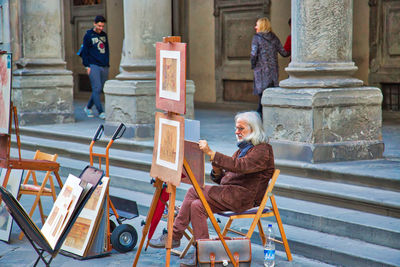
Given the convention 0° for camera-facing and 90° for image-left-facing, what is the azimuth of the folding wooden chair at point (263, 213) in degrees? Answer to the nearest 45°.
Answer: approximately 90°

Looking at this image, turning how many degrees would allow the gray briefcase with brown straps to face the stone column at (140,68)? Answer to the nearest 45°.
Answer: approximately 180°

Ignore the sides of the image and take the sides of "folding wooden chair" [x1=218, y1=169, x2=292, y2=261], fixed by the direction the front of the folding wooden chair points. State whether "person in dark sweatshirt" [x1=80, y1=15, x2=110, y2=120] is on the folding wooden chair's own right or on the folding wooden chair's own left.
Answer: on the folding wooden chair's own right

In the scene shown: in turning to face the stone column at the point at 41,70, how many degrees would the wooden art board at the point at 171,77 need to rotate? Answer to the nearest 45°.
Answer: approximately 135° to its right

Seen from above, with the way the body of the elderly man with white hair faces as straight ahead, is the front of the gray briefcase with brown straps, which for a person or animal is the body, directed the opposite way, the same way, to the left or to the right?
to the left

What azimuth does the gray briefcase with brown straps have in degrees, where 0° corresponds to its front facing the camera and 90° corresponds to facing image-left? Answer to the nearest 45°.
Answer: approximately 0°

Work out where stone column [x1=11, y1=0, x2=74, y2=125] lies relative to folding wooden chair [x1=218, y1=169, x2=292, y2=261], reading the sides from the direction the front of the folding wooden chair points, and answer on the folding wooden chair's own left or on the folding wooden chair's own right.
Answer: on the folding wooden chair's own right

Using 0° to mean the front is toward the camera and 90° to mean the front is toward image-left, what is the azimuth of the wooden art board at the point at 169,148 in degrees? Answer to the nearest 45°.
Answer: approximately 45°

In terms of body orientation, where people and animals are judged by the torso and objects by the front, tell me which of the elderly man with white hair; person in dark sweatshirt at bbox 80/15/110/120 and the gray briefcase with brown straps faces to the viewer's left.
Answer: the elderly man with white hair

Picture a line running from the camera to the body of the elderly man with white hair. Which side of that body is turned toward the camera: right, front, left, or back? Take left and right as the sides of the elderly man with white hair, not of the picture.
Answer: left

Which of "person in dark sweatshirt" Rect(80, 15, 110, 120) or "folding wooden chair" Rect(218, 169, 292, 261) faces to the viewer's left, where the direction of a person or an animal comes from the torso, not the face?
the folding wooden chair

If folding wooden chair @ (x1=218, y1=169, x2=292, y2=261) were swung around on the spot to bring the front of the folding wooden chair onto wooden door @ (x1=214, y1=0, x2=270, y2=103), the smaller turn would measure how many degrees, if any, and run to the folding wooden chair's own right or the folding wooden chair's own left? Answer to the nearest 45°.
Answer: approximately 90° to the folding wooden chair's own right

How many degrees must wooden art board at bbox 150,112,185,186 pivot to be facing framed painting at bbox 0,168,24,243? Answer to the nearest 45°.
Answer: approximately 90° to its right
